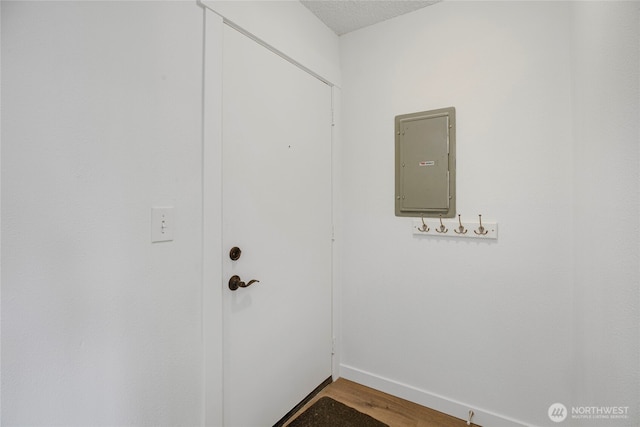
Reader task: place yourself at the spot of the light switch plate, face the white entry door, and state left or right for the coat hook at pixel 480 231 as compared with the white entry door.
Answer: right

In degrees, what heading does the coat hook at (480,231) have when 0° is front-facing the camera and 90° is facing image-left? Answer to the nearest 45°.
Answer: approximately 0°

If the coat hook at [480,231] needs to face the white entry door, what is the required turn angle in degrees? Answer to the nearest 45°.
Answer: approximately 45° to its right

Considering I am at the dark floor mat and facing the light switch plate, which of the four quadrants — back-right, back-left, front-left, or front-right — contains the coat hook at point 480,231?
back-left

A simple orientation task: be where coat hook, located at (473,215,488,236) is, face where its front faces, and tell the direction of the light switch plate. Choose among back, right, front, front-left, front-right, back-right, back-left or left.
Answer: front-right
